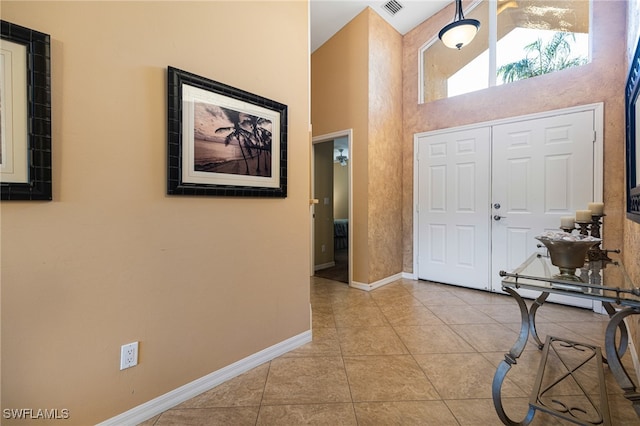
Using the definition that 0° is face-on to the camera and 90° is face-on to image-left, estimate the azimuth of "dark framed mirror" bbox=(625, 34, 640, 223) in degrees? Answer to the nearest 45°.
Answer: approximately 90°

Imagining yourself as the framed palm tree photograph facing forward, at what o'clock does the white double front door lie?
The white double front door is roughly at 10 o'clock from the framed palm tree photograph.

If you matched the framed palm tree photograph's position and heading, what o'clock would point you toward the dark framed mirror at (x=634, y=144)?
The dark framed mirror is roughly at 11 o'clock from the framed palm tree photograph.

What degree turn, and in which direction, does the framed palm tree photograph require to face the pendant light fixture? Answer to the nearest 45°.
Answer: approximately 45° to its left

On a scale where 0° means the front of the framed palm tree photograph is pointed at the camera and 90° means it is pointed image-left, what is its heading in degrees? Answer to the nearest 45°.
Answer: approximately 315°

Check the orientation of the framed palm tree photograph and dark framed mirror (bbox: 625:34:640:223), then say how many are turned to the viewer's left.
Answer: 1

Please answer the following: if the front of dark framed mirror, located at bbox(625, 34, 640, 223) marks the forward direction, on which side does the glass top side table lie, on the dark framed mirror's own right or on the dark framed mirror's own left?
on the dark framed mirror's own left

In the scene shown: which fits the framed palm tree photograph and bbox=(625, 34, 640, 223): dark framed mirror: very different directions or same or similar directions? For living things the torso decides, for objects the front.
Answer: very different directions
